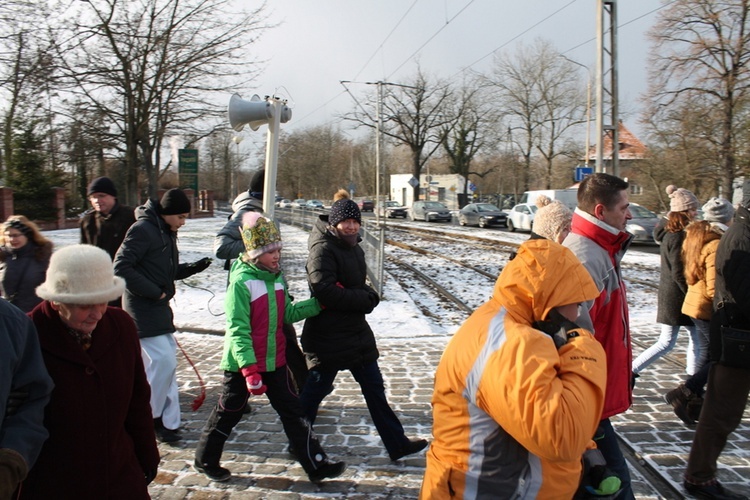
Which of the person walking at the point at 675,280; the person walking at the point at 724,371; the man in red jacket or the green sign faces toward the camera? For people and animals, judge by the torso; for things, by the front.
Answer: the green sign

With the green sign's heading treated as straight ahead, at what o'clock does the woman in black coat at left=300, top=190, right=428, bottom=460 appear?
The woman in black coat is roughly at 12 o'clock from the green sign.

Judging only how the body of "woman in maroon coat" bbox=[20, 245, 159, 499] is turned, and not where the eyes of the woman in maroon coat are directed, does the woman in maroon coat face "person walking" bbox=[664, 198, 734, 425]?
no

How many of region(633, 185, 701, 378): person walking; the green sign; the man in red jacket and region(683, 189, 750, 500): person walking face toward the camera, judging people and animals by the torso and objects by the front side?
1

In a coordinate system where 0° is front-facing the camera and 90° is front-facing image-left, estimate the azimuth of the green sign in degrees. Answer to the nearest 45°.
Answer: approximately 0°

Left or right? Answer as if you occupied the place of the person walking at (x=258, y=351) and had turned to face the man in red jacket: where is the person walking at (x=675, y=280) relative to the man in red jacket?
left

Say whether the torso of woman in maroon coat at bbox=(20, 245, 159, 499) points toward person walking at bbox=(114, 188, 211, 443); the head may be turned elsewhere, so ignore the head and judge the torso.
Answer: no
